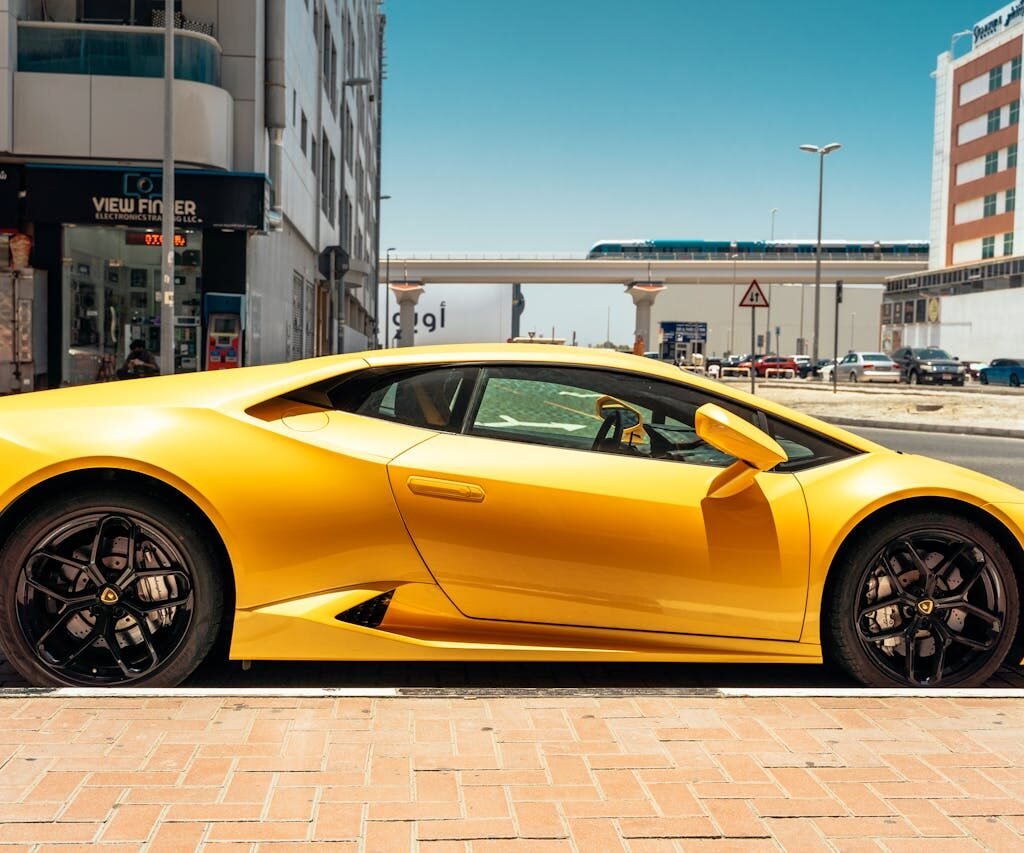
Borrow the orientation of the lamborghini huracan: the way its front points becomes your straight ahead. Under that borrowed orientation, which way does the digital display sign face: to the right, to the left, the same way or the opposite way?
to the right

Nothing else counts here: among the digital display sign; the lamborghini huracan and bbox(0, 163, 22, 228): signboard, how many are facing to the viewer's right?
1

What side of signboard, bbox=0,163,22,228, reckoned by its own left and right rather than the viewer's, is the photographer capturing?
front

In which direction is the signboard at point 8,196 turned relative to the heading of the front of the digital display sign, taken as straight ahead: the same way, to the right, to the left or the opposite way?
the same way

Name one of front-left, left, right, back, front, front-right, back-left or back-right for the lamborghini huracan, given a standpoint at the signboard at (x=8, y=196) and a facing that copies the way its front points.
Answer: front

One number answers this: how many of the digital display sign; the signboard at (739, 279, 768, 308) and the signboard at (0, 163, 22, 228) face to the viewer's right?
0

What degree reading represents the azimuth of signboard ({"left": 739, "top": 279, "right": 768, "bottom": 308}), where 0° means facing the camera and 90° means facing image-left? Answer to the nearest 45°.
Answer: approximately 0°

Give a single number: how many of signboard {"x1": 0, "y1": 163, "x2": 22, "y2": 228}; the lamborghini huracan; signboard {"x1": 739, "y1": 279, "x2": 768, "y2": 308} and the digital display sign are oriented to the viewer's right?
1

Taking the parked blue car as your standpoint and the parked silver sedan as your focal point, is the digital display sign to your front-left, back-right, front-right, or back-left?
front-left

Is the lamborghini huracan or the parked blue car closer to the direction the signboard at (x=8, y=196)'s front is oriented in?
the lamborghini huracan

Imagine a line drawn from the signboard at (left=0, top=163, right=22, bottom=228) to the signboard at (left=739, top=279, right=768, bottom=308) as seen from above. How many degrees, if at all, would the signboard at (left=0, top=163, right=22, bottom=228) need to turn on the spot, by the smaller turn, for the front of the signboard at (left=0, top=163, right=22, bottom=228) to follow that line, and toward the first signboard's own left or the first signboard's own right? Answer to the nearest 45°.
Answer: approximately 90° to the first signboard's own left

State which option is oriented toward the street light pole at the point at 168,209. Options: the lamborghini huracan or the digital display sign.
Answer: the digital display sign

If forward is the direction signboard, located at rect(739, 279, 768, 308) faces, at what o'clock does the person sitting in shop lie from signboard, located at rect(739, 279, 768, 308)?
The person sitting in shop is roughly at 2 o'clock from the signboard.

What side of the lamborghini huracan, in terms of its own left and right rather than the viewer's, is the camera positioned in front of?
right
